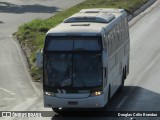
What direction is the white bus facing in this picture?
toward the camera
